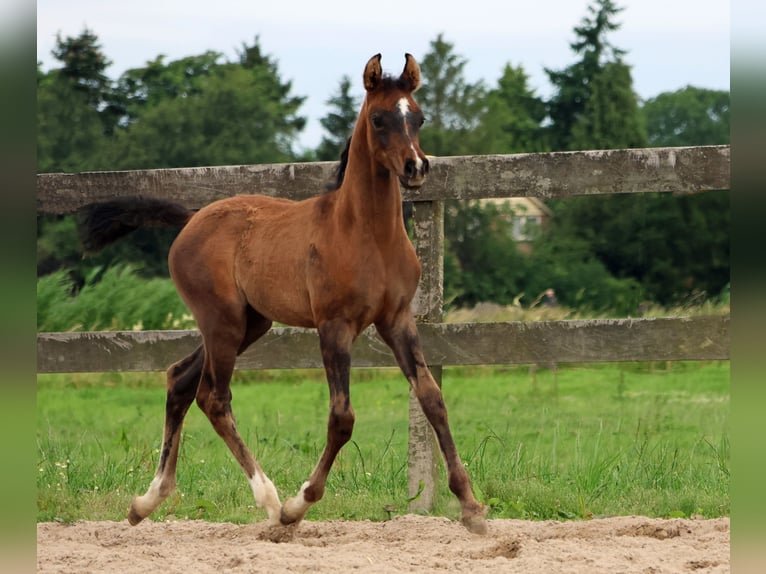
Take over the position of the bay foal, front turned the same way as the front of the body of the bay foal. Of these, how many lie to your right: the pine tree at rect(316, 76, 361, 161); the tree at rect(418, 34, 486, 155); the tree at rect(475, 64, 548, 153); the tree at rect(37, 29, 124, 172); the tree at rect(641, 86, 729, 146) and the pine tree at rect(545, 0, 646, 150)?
0

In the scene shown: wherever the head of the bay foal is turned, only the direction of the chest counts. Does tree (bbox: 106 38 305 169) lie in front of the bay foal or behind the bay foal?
behind

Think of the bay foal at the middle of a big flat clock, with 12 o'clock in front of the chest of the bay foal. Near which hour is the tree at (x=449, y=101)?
The tree is roughly at 8 o'clock from the bay foal.

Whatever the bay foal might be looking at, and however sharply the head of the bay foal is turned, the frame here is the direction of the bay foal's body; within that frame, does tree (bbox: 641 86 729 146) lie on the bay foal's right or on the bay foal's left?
on the bay foal's left

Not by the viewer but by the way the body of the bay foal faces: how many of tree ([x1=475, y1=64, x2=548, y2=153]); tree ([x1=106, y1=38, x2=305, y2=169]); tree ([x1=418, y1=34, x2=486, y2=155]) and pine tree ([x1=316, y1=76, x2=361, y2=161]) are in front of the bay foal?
0

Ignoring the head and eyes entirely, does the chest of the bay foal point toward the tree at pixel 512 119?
no

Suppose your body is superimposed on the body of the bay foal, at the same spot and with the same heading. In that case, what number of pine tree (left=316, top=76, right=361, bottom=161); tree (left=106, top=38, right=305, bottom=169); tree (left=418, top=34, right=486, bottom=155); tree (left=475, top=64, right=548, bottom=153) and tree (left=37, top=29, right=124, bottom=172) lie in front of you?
0

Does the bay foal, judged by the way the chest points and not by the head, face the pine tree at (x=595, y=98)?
no

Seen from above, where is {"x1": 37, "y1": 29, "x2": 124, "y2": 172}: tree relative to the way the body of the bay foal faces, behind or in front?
behind

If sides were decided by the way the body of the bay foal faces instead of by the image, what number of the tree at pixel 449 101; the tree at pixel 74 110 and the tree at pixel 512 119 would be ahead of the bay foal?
0

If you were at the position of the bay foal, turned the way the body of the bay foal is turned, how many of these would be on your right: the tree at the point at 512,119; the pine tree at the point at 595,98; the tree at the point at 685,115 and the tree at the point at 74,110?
0

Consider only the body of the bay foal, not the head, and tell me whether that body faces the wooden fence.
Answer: no

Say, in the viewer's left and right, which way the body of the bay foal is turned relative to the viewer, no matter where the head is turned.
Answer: facing the viewer and to the right of the viewer

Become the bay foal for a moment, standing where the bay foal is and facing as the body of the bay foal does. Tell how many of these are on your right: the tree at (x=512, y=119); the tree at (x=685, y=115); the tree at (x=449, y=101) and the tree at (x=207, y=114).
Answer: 0

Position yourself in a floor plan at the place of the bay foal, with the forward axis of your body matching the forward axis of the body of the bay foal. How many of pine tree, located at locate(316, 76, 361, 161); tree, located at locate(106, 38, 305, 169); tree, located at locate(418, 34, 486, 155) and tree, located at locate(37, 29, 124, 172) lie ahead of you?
0
